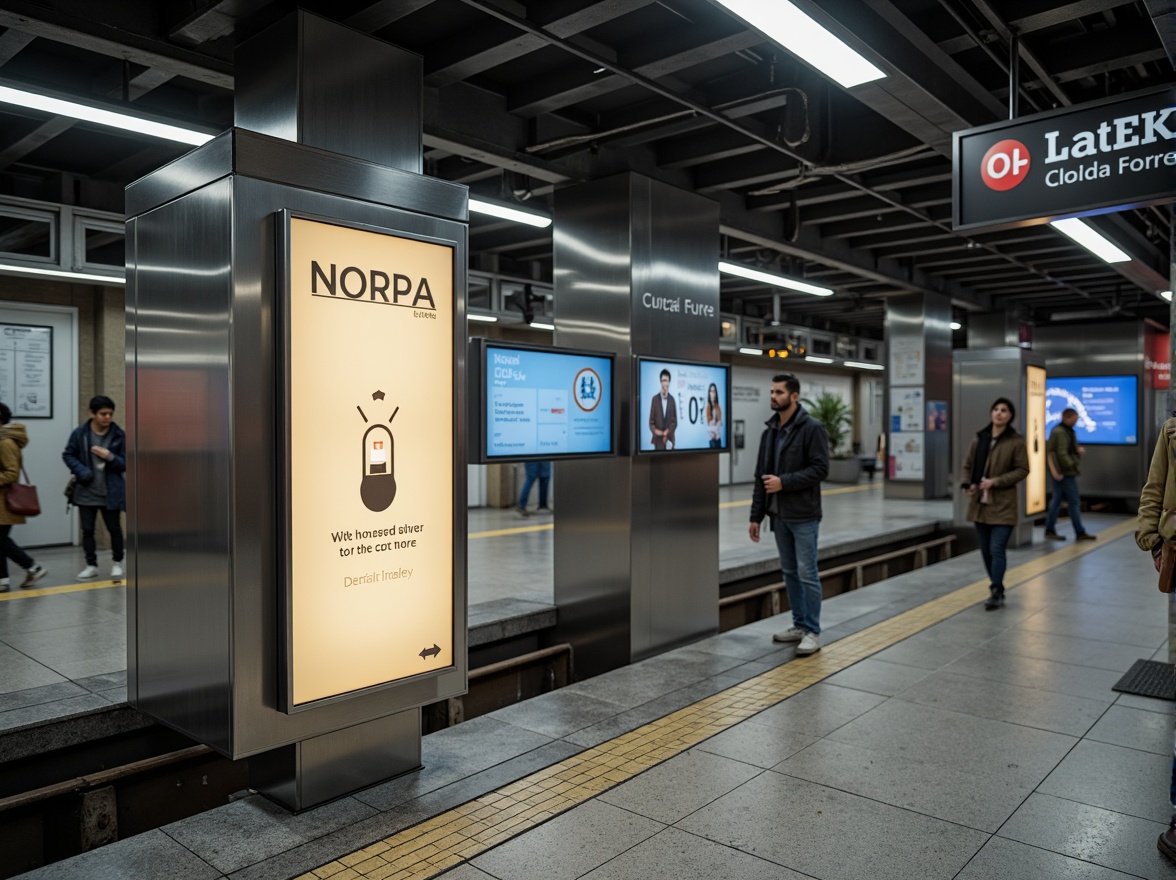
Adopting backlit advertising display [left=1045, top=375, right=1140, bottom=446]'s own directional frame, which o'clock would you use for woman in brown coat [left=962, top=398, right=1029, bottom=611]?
The woman in brown coat is roughly at 12 o'clock from the backlit advertising display.

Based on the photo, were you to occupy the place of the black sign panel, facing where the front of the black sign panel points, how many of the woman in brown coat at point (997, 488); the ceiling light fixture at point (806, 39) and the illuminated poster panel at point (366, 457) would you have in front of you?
2

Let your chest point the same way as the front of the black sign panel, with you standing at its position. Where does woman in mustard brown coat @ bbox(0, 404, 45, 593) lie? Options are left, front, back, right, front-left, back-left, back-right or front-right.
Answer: front-right

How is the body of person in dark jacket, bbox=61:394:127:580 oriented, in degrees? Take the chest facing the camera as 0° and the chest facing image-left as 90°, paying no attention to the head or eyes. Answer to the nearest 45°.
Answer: approximately 0°

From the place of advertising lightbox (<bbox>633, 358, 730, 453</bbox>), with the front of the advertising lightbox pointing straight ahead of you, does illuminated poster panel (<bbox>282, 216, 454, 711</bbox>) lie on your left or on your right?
on your right

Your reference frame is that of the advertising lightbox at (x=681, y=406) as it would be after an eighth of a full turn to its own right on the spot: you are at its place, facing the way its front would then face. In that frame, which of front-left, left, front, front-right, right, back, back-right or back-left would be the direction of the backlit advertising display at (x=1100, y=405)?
back-left
